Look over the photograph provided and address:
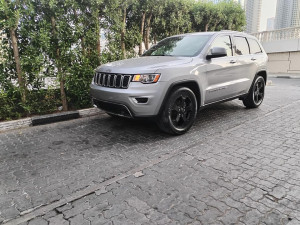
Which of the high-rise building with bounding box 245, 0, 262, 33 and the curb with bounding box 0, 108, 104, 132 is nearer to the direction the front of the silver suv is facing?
the curb

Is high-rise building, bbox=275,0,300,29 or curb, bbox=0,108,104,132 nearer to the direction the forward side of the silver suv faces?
the curb

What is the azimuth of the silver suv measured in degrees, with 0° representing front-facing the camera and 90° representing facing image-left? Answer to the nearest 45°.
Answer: approximately 45°

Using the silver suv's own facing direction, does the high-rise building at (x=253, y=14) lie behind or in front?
behind
